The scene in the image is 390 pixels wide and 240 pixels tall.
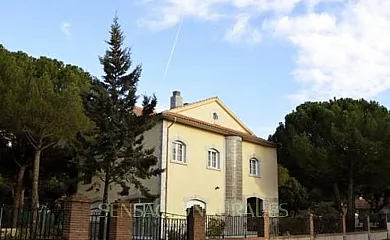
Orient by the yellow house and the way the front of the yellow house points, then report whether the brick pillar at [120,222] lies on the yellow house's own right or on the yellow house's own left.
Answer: on the yellow house's own right

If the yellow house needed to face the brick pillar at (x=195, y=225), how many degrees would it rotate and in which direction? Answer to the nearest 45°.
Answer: approximately 45° to its right

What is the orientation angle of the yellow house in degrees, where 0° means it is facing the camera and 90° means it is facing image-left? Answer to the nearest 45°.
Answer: approximately 315°

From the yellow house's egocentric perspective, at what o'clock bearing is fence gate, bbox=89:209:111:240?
The fence gate is roughly at 2 o'clock from the yellow house.

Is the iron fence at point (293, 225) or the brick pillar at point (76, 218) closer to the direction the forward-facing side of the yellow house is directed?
the iron fence

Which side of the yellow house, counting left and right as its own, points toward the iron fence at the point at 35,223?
right

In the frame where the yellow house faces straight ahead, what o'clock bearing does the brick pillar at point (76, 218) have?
The brick pillar is roughly at 2 o'clock from the yellow house.
